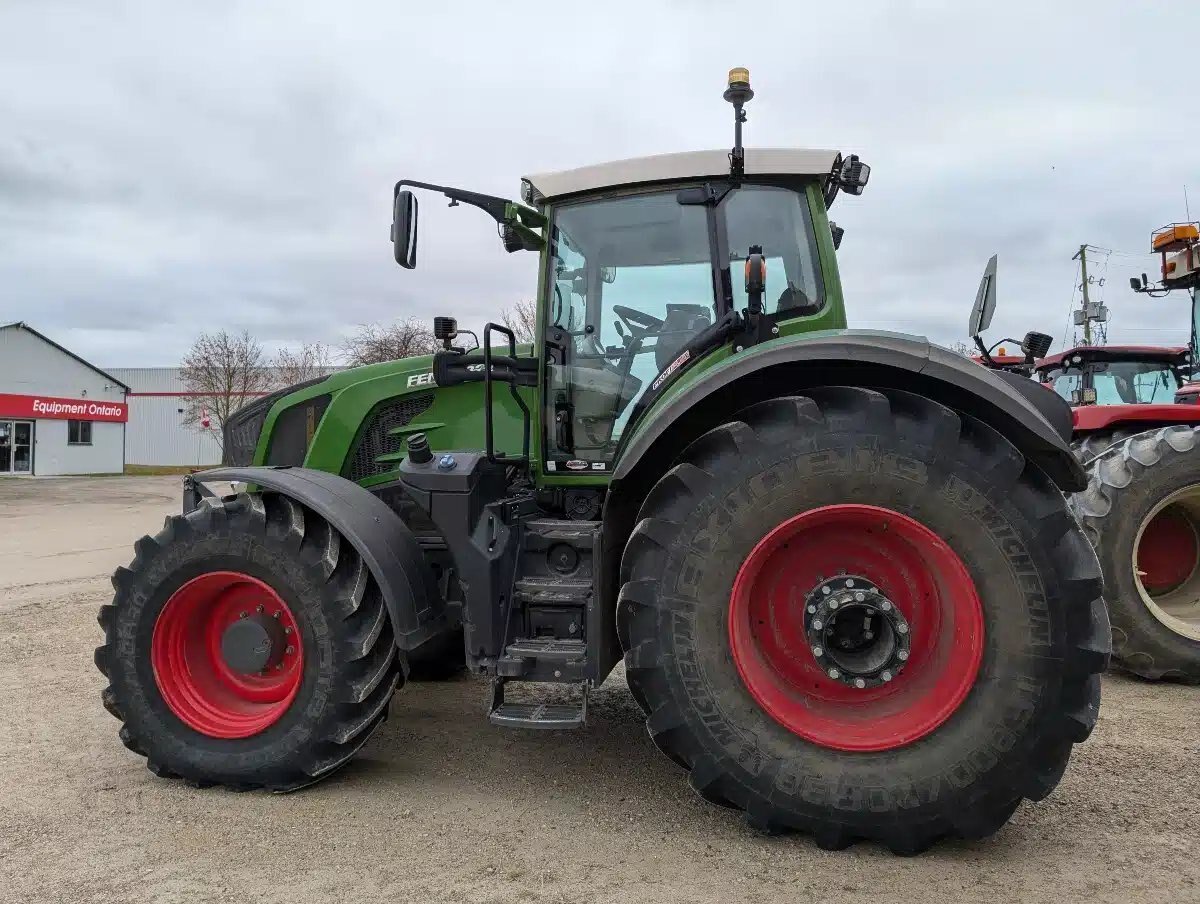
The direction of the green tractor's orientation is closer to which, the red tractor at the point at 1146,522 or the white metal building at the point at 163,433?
the white metal building

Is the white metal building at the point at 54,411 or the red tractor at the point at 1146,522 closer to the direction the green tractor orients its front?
the white metal building

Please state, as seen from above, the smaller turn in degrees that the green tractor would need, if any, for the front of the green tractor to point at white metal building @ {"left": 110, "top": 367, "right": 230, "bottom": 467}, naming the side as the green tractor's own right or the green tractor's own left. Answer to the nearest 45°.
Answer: approximately 45° to the green tractor's own right

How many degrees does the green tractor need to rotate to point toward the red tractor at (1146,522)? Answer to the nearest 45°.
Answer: approximately 135° to its right

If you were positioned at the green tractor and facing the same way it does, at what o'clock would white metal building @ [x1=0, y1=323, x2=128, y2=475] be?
The white metal building is roughly at 2 o'clock from the green tractor.

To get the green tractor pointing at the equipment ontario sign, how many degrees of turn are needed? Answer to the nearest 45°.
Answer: approximately 45° to its right

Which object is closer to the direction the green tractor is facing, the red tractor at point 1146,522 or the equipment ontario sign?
the equipment ontario sign

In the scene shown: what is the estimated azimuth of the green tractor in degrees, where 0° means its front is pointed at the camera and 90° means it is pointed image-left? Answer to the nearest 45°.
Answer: approximately 90°
